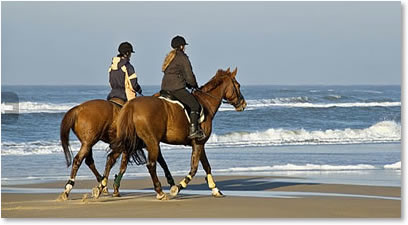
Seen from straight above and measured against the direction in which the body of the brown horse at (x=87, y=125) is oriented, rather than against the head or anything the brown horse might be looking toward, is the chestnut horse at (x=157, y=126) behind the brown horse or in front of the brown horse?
in front

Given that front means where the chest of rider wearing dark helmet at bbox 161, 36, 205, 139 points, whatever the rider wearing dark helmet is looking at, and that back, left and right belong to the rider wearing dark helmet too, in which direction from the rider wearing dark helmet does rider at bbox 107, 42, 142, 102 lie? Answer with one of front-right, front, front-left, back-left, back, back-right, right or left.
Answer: left

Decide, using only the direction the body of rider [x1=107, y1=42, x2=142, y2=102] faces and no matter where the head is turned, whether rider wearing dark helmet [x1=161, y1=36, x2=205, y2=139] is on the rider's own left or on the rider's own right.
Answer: on the rider's own right

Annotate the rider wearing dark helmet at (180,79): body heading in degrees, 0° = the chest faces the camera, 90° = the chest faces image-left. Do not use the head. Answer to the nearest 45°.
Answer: approximately 225°

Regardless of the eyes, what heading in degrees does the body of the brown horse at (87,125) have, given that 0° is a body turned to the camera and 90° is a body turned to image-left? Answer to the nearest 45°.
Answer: approximately 270°

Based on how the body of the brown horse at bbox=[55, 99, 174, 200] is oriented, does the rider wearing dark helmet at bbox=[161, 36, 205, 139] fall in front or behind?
in front

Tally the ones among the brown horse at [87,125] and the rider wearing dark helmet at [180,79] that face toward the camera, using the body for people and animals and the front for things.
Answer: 0

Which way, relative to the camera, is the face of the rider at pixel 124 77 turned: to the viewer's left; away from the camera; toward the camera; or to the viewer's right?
to the viewer's right

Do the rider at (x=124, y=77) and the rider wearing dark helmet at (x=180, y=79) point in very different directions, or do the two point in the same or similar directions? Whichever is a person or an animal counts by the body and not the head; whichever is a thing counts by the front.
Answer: same or similar directions
